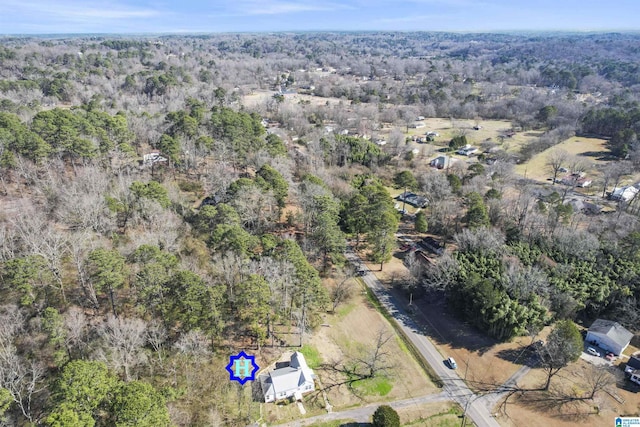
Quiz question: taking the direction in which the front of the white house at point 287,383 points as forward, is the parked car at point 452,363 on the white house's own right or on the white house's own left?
on the white house's own left

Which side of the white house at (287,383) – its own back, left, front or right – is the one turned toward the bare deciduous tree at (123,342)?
right

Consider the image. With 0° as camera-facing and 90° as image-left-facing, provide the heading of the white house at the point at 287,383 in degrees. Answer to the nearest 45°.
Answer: approximately 0°

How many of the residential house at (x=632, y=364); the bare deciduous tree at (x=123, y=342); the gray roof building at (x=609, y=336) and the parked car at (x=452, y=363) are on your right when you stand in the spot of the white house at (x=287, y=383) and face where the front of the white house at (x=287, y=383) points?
1

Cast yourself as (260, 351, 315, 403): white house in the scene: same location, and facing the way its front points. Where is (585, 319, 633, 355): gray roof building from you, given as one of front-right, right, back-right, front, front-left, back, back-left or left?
left

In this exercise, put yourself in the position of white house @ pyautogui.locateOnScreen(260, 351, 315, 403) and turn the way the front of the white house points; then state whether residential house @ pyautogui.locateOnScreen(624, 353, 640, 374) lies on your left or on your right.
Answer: on your left

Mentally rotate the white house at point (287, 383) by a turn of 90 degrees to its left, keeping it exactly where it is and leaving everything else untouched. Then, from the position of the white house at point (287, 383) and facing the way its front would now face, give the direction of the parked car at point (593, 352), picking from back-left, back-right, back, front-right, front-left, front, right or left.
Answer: front
